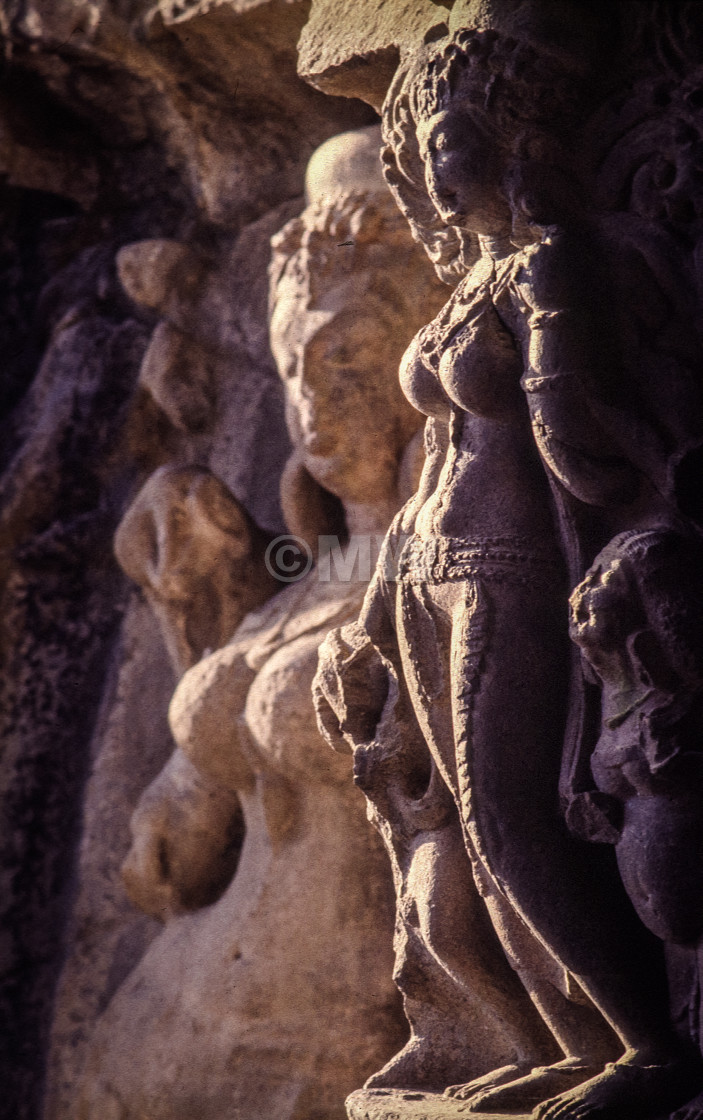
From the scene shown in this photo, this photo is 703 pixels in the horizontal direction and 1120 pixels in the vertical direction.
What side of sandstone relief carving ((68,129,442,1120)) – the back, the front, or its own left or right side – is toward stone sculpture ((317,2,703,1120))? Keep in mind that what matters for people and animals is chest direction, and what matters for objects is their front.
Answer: left

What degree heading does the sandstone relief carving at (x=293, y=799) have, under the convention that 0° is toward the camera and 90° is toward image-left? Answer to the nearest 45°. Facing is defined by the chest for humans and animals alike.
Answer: approximately 45°
